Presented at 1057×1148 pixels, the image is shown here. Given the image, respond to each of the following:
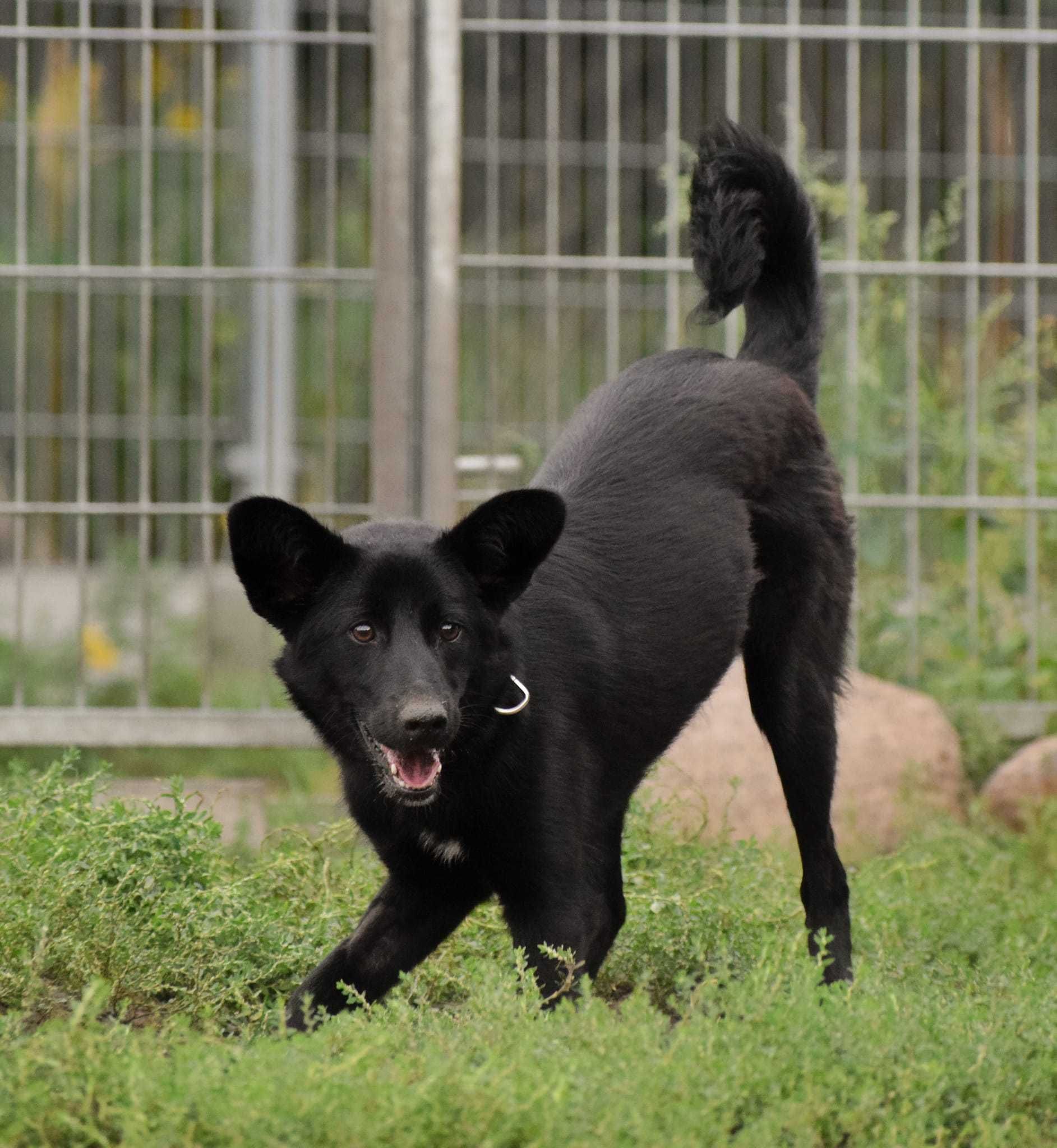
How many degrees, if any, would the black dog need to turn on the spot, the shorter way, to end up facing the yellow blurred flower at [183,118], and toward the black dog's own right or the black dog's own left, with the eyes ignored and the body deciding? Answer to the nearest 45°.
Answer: approximately 135° to the black dog's own right

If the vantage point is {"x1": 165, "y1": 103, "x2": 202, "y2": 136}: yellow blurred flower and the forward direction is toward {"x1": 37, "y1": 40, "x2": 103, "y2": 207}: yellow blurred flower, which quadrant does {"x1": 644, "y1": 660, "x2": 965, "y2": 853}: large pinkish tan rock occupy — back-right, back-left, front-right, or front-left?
back-left

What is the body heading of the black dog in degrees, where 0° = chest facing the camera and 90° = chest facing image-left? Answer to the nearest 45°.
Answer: approximately 45°

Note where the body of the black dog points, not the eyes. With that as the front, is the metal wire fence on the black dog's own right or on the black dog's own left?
on the black dog's own right
